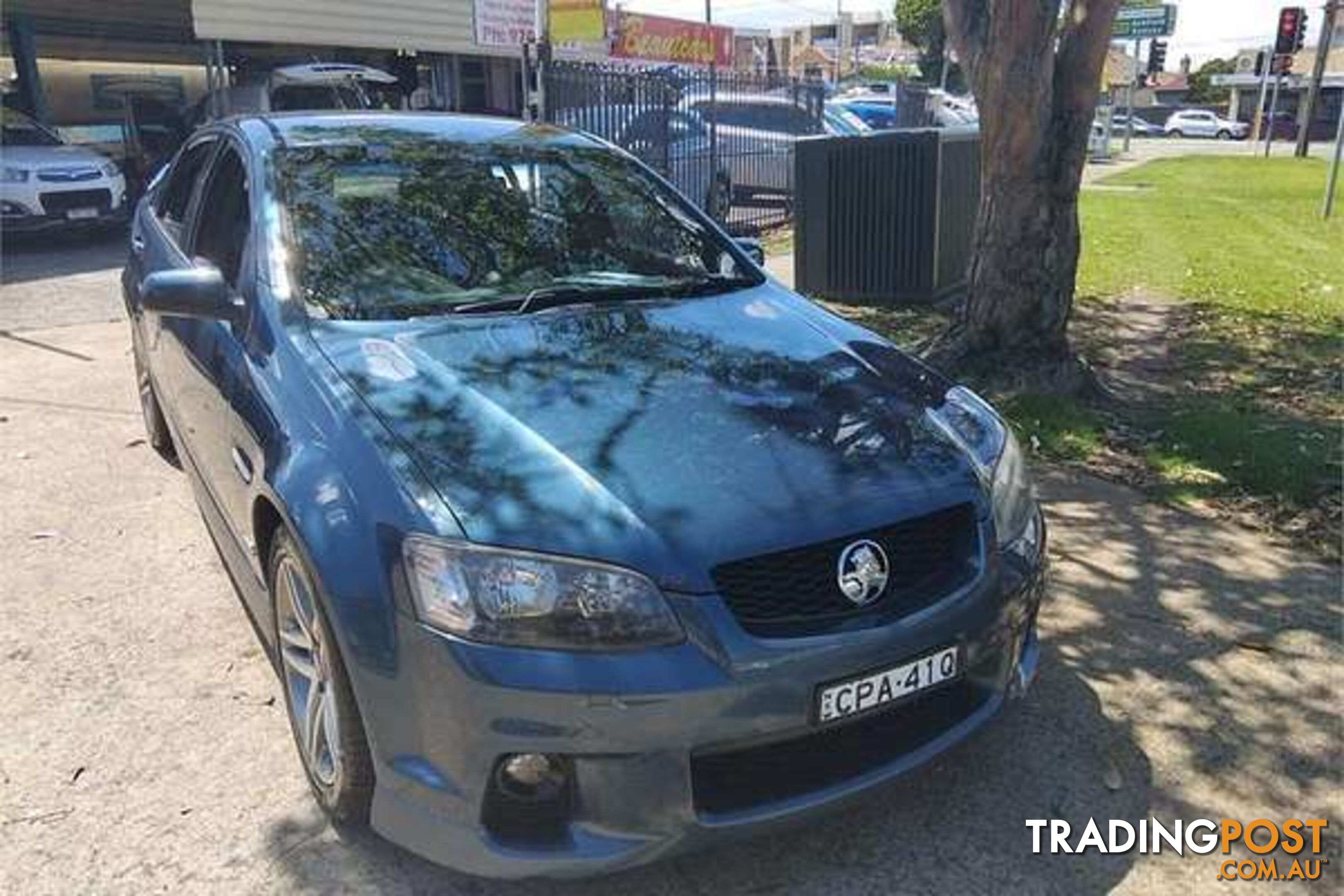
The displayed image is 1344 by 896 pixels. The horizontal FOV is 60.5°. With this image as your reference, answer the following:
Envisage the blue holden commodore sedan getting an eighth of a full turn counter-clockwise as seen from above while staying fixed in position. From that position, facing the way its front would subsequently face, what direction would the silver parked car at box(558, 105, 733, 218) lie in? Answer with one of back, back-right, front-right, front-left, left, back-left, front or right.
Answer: left

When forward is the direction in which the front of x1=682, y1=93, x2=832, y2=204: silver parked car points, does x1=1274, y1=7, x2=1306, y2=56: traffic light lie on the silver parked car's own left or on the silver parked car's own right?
on the silver parked car's own left

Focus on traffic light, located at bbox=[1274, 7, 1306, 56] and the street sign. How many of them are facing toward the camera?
2

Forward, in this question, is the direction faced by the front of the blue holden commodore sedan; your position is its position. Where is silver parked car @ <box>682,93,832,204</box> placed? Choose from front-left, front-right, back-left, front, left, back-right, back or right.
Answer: back-left

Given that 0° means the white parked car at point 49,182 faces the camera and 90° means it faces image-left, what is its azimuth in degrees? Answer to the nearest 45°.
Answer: approximately 315°
